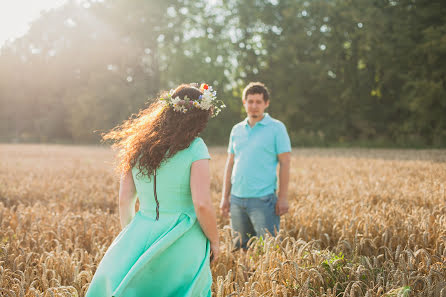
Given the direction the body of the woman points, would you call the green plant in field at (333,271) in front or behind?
in front

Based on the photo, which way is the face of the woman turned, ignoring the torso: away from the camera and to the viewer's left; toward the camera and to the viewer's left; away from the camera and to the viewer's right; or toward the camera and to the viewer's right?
away from the camera and to the viewer's right

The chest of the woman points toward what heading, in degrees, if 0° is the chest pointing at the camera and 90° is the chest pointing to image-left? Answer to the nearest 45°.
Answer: approximately 225°

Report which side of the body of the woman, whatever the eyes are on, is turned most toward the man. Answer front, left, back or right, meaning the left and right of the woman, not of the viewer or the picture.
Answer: front
